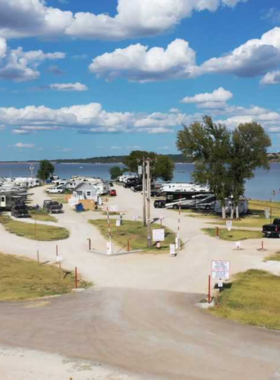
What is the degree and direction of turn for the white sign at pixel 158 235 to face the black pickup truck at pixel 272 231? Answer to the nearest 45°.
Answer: approximately 135° to its left

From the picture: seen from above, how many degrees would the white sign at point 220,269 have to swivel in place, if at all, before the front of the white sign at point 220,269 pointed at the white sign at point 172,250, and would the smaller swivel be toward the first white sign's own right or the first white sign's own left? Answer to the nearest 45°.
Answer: approximately 180°

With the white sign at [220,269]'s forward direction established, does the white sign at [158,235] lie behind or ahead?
behind

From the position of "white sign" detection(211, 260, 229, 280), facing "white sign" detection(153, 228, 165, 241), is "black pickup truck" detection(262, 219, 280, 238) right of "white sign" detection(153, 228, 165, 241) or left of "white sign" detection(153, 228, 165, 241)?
right

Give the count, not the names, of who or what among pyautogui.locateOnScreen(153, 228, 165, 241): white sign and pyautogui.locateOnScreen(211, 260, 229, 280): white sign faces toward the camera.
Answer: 2

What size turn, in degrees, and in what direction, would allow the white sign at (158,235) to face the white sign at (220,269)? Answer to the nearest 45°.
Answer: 0° — it already faces it

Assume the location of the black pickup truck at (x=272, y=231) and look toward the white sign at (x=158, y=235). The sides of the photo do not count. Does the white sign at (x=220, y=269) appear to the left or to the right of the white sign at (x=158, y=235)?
left

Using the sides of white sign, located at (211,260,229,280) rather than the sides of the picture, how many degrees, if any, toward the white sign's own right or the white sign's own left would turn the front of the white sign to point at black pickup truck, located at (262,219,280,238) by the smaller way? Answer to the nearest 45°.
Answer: approximately 180°

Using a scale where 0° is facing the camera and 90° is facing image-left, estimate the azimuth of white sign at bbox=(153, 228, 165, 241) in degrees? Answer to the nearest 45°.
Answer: approximately 0°

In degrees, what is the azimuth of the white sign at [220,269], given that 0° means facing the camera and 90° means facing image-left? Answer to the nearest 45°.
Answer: approximately 0°

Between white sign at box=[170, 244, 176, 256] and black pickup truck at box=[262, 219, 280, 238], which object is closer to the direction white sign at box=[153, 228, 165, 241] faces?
the white sign
